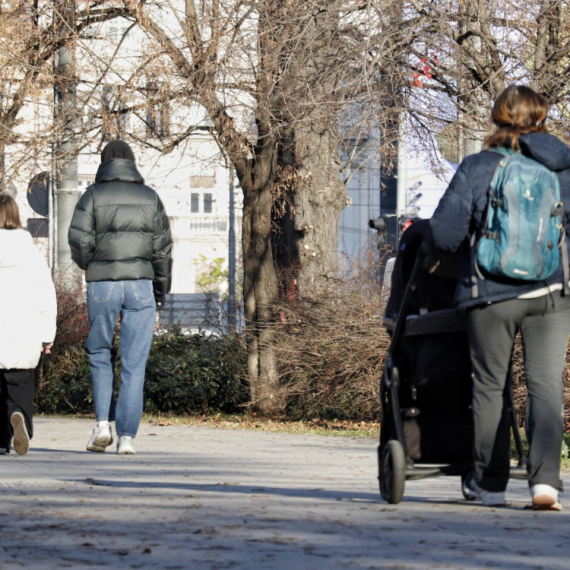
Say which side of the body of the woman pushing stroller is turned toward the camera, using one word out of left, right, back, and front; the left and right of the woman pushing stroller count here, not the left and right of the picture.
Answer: back

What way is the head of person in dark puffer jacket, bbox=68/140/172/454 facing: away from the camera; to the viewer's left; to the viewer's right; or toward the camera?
away from the camera

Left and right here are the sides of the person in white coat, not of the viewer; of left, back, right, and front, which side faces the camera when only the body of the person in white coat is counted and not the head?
back

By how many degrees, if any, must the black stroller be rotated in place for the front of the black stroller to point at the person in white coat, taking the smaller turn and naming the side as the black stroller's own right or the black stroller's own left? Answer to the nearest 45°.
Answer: approximately 45° to the black stroller's own left

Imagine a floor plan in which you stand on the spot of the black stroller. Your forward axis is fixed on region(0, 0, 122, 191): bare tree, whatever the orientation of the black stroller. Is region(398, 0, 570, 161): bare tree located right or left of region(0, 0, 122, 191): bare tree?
right

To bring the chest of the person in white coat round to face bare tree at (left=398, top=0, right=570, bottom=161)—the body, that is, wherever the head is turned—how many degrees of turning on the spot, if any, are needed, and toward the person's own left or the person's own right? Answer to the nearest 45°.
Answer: approximately 45° to the person's own right

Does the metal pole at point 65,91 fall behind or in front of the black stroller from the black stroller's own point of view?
in front

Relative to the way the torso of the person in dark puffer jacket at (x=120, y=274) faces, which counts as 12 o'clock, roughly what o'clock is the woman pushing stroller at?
The woman pushing stroller is roughly at 5 o'clock from the person in dark puffer jacket.

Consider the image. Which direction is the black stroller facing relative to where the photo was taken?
away from the camera

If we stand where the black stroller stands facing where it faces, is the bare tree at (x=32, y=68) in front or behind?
in front

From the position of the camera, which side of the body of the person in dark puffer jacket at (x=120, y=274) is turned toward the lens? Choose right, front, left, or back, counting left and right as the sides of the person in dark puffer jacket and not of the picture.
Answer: back

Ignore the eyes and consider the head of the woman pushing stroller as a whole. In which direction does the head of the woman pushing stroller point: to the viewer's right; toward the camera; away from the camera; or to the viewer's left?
away from the camera

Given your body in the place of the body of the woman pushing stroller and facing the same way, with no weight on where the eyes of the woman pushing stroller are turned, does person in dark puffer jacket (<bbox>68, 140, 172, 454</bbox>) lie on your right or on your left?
on your left
